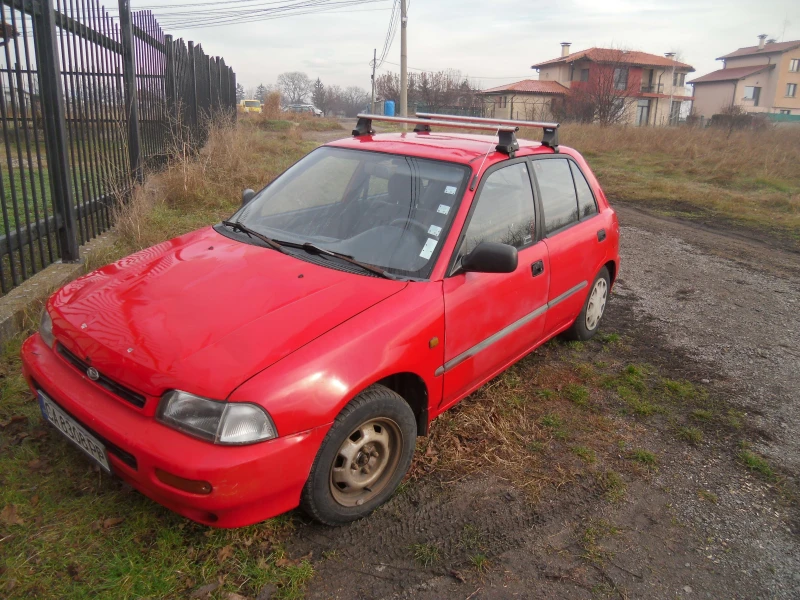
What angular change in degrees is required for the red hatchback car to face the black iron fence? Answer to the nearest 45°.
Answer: approximately 90° to its right

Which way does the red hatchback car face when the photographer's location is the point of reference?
facing the viewer and to the left of the viewer
